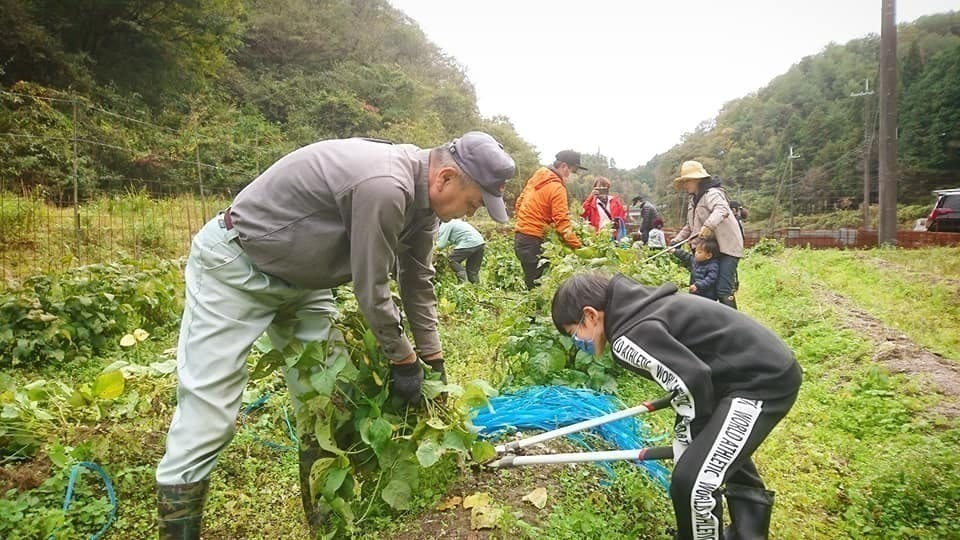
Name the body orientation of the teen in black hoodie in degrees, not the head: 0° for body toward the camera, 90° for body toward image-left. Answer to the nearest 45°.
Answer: approximately 90°

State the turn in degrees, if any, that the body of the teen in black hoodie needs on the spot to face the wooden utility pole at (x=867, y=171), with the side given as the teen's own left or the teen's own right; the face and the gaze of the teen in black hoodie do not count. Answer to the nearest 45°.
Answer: approximately 90° to the teen's own right

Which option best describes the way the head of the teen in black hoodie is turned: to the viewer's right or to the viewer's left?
to the viewer's left

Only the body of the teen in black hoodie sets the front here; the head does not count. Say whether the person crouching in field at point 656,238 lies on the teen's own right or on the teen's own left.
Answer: on the teen's own right

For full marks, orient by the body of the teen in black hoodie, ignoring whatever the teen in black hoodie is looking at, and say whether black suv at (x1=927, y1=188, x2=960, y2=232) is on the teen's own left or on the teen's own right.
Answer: on the teen's own right

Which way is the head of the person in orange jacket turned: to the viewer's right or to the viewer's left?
to the viewer's right

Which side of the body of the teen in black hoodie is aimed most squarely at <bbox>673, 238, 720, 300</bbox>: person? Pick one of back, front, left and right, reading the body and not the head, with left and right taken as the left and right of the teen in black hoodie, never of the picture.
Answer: right

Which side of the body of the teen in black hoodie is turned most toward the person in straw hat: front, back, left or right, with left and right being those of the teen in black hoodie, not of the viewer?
right

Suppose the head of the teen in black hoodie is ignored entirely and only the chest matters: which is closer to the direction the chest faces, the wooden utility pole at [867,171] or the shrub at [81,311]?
the shrub

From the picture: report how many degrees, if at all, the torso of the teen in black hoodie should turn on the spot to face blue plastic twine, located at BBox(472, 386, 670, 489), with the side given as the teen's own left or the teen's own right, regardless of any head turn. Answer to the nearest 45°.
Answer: approximately 45° to the teen's own right
